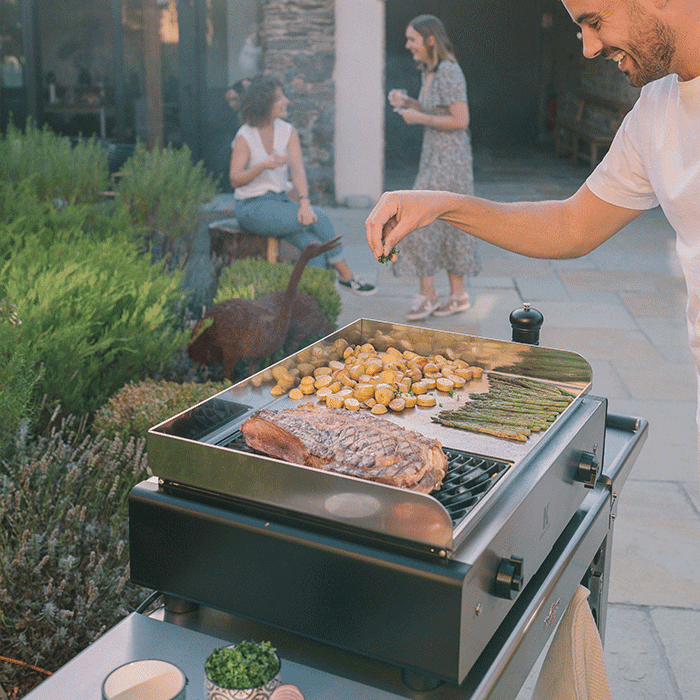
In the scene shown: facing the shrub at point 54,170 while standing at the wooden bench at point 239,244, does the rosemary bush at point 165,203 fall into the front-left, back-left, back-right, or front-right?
front-right

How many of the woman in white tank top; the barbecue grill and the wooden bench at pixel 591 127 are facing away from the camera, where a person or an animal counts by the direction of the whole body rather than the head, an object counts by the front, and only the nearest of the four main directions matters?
0

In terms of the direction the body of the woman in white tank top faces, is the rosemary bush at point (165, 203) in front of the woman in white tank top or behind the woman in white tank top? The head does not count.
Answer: behind

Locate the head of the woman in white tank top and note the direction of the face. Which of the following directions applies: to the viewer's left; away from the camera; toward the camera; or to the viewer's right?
to the viewer's right

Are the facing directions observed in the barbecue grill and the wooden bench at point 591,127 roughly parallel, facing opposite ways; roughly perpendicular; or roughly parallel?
roughly perpendicular

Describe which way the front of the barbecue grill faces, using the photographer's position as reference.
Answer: facing the viewer and to the right of the viewer

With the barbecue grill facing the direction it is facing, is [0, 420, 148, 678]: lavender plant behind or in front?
behind

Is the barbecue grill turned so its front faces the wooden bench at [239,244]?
no

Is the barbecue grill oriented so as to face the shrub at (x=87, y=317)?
no

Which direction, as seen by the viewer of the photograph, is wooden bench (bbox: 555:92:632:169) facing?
facing the viewer and to the left of the viewer

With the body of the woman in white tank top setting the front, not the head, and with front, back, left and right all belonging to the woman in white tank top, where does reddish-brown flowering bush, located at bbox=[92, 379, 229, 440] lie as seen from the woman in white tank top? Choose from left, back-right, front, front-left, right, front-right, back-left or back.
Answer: front-right

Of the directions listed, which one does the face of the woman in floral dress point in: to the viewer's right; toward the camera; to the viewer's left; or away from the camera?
to the viewer's left

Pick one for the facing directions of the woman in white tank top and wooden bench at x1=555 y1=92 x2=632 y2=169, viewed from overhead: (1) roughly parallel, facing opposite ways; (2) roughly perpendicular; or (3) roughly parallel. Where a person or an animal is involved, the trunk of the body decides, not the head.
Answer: roughly perpendicular

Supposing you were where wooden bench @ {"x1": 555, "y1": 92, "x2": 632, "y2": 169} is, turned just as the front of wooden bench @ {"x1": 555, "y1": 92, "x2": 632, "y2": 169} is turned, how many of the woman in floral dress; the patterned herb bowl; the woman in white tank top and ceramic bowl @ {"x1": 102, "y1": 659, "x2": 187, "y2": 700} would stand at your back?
0

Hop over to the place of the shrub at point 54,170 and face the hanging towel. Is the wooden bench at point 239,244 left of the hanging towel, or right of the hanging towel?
left

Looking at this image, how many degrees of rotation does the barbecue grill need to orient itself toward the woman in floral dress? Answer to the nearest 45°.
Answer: approximately 135° to its left

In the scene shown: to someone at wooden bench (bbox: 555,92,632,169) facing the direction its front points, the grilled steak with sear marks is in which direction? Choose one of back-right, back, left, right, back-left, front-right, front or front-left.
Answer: front-left

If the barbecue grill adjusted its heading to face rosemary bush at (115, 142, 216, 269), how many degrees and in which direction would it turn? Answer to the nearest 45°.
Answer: approximately 135° to its left

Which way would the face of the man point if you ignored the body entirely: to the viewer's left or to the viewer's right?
to the viewer's left
